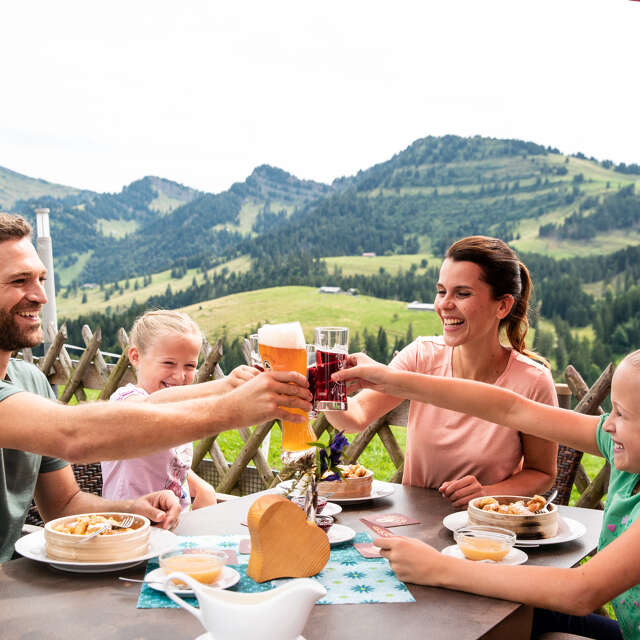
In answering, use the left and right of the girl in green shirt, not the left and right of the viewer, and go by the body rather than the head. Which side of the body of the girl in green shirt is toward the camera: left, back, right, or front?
left

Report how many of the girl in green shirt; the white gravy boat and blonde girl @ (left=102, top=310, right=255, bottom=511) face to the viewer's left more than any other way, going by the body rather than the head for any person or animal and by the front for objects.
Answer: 1

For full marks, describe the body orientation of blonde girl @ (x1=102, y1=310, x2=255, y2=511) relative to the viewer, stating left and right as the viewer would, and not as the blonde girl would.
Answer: facing the viewer and to the right of the viewer

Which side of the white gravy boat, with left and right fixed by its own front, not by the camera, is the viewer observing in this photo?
right

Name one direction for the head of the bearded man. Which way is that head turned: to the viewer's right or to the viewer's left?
to the viewer's right

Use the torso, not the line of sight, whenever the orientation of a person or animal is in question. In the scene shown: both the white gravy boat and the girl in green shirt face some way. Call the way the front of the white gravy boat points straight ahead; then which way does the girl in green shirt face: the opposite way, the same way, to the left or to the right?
the opposite way

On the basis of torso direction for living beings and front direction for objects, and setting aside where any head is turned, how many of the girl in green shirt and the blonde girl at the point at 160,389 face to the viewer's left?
1

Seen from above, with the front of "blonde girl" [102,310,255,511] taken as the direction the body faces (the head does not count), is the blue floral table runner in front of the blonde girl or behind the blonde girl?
in front

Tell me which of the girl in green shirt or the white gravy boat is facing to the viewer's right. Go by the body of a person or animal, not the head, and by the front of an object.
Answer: the white gravy boat

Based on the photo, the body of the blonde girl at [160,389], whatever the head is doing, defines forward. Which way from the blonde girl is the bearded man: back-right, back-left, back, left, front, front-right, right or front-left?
front-right

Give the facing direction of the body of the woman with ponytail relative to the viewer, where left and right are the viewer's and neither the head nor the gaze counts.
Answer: facing the viewer and to the left of the viewer

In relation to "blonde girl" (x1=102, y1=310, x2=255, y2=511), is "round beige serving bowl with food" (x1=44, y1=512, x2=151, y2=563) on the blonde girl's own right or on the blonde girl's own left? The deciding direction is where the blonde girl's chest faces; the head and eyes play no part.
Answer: on the blonde girl's own right

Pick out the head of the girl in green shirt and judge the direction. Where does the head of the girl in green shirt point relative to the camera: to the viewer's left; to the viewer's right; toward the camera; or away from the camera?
to the viewer's left
